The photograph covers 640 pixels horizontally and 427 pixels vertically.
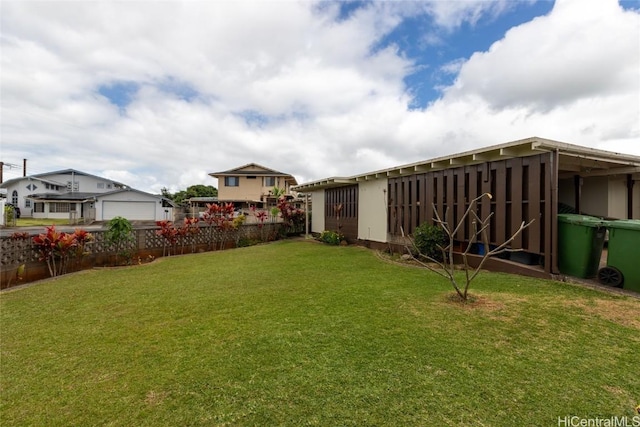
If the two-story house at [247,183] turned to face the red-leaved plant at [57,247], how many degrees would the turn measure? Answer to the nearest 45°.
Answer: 0° — it already faces it

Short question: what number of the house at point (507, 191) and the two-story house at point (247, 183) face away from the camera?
0

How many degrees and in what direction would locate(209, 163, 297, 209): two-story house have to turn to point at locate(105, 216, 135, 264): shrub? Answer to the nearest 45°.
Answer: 0° — it already faces it

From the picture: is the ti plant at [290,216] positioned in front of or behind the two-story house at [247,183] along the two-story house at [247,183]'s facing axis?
in front

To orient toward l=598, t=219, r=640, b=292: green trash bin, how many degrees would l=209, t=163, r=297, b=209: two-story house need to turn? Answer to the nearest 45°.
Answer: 0° — it already faces it

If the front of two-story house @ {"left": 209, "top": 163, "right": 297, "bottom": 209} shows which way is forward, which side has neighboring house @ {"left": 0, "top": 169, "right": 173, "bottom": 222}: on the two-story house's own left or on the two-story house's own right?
on the two-story house's own right

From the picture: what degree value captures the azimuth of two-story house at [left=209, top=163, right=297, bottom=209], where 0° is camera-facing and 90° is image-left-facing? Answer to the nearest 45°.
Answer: approximately 0°
